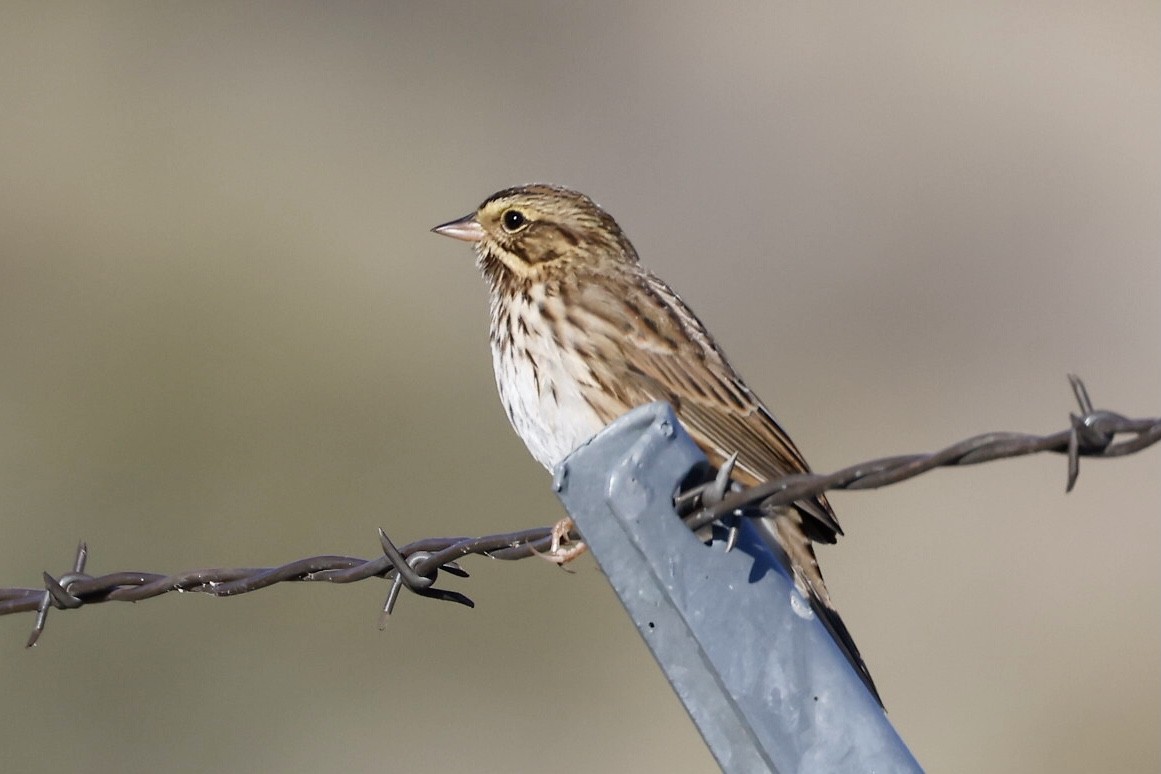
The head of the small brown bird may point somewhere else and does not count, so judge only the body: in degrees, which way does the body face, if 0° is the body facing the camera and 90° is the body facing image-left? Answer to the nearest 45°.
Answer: approximately 90°
